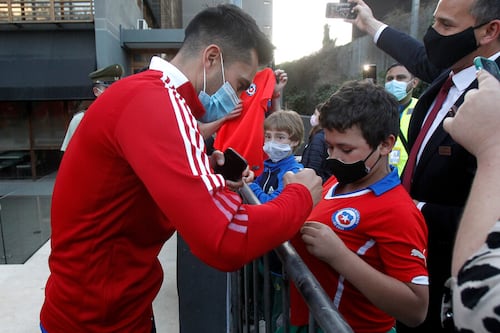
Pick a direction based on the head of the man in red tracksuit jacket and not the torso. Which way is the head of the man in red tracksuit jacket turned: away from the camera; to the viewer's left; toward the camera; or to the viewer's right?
to the viewer's right

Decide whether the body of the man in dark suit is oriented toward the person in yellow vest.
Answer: no

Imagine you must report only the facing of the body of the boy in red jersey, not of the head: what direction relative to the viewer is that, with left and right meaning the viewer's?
facing the viewer and to the left of the viewer

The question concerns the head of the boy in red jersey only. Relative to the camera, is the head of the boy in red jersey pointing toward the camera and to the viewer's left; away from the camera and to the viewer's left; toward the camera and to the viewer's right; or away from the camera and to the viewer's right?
toward the camera and to the viewer's left

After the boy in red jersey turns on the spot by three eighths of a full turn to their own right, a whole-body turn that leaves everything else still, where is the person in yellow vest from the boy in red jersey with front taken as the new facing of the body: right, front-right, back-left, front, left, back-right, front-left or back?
front

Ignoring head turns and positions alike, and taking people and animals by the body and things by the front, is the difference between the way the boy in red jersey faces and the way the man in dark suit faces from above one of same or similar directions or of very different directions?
same or similar directions

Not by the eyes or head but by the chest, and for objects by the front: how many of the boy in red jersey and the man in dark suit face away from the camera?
0

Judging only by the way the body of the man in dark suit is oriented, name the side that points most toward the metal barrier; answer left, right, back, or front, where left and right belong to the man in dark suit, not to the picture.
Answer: front

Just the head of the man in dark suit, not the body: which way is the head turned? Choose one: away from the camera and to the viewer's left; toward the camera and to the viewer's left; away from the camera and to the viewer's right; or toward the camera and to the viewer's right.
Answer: toward the camera and to the viewer's left
